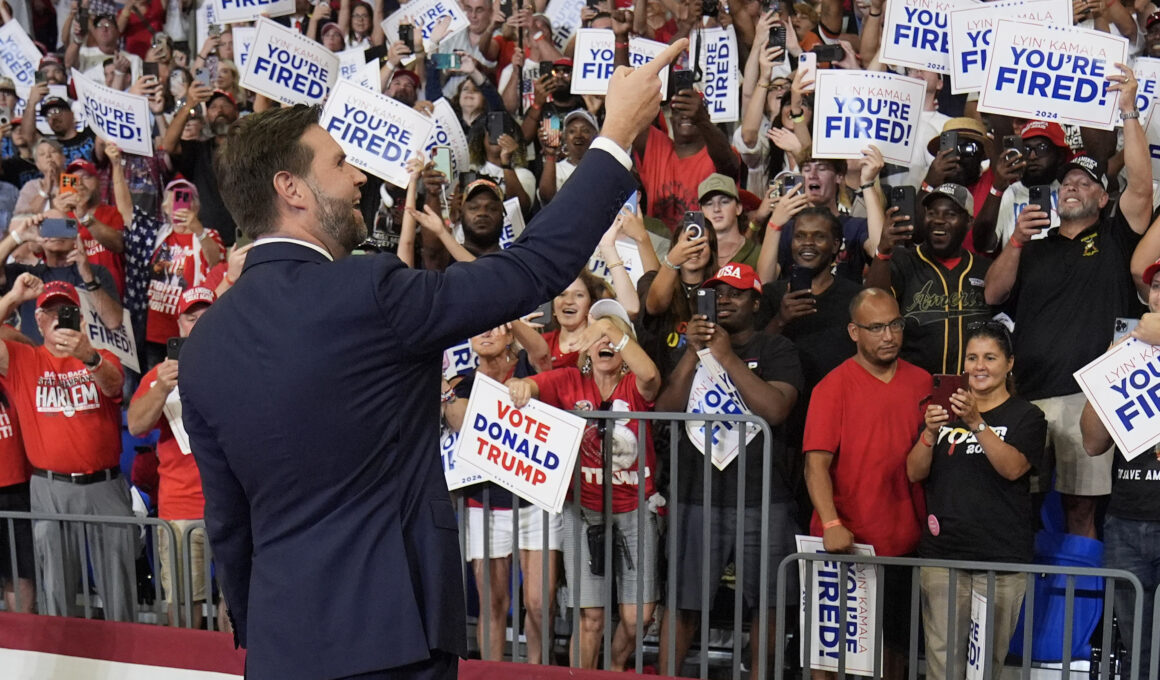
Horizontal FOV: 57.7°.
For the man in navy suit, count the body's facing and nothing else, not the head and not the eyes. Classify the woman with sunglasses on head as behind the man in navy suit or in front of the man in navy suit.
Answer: in front

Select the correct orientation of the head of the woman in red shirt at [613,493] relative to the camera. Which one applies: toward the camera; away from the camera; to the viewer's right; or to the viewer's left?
toward the camera

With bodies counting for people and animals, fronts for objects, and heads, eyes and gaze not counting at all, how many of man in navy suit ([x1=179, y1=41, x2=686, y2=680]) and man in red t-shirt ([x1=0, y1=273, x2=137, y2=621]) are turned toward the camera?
1

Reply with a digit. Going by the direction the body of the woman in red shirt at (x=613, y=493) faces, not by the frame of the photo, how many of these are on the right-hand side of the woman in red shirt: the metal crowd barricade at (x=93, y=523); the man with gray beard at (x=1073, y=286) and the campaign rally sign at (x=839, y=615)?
1

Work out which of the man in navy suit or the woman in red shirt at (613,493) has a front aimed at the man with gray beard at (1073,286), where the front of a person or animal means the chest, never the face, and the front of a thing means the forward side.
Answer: the man in navy suit

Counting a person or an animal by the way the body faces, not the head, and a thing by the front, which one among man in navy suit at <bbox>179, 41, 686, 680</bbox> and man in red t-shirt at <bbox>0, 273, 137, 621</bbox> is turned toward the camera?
the man in red t-shirt

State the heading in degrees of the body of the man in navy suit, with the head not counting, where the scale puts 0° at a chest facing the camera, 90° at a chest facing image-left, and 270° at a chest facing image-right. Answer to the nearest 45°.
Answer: approximately 225°

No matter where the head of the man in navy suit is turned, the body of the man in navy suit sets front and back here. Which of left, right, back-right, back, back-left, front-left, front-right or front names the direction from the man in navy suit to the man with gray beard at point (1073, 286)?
front

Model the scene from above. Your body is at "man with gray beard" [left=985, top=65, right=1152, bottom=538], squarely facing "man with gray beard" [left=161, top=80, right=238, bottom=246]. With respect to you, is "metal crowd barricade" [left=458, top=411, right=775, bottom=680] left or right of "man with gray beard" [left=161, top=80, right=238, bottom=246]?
left

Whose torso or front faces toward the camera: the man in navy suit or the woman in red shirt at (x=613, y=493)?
the woman in red shirt

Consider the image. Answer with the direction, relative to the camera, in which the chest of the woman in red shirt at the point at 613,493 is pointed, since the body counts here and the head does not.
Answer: toward the camera

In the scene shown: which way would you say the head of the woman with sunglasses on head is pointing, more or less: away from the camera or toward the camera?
toward the camera

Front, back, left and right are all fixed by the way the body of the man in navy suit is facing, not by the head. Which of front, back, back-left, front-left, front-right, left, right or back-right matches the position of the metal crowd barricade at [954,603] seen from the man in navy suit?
front

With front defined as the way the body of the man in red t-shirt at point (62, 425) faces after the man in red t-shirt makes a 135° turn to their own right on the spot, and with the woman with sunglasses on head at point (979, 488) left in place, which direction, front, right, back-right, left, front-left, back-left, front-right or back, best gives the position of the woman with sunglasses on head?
back

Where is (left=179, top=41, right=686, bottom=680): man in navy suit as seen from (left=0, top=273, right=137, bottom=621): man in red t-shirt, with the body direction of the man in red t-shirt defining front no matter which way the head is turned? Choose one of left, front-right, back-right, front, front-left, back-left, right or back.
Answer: front

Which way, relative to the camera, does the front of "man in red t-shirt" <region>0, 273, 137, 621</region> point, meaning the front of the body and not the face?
toward the camera

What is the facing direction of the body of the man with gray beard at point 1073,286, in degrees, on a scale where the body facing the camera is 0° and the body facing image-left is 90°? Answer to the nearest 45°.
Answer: approximately 45°

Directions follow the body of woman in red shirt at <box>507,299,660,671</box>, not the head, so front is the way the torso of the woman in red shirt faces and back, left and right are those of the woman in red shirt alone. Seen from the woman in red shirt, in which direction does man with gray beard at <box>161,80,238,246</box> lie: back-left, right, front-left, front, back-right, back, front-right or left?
back-right

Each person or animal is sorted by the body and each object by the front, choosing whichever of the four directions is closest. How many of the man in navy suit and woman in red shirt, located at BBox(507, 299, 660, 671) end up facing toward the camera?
1

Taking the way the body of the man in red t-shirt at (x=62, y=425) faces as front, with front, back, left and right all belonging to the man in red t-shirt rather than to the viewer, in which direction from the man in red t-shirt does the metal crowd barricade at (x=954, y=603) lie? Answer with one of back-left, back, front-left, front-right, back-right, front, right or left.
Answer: front-left

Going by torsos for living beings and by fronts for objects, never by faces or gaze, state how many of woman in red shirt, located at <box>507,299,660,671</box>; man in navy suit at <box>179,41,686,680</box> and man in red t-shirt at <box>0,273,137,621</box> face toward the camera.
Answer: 2

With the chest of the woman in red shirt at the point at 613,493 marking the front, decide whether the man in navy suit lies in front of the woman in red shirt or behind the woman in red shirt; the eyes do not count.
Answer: in front
